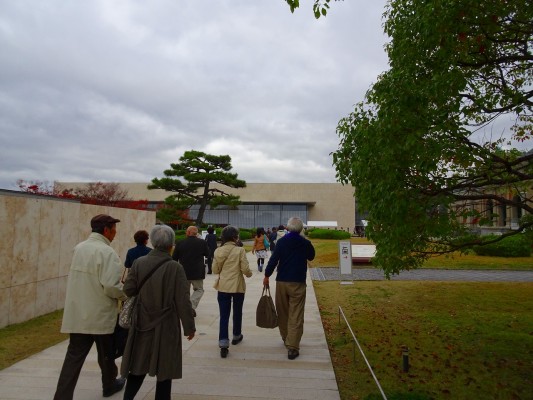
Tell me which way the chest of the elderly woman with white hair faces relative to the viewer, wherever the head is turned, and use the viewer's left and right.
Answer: facing away from the viewer

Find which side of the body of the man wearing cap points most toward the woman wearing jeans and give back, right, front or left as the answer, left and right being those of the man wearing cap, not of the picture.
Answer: front

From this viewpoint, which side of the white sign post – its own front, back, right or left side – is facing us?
front

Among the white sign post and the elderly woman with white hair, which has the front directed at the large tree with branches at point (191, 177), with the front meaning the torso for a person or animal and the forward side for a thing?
the elderly woman with white hair

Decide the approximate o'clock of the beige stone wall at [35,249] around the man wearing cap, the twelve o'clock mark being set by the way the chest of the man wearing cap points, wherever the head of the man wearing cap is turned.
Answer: The beige stone wall is roughly at 10 o'clock from the man wearing cap.

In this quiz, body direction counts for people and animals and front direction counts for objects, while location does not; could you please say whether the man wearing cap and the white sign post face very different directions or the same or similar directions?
very different directions

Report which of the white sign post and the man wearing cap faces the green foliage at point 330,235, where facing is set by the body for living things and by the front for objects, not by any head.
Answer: the man wearing cap

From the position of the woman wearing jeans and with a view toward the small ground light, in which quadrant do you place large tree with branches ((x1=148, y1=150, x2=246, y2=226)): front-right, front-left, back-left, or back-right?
back-left

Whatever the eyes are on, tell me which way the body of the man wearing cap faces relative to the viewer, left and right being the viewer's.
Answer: facing away from the viewer and to the right of the viewer

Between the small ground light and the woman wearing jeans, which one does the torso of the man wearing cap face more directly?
the woman wearing jeans

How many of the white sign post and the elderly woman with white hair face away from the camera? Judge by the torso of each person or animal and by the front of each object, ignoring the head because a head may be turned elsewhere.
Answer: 1

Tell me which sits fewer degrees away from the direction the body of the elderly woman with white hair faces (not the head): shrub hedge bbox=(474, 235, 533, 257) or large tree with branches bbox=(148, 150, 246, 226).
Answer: the large tree with branches

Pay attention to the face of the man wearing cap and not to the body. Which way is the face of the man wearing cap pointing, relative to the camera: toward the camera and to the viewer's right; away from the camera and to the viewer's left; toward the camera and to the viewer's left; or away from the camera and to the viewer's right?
away from the camera and to the viewer's right

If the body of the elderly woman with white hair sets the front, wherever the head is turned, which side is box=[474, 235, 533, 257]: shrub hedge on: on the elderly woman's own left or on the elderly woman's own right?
on the elderly woman's own right

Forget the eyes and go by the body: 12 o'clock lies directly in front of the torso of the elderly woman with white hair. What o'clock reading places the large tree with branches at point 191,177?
The large tree with branches is roughly at 12 o'clock from the elderly woman with white hair.

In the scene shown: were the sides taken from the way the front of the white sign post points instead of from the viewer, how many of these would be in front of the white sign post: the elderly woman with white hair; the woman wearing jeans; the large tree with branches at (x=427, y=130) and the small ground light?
4

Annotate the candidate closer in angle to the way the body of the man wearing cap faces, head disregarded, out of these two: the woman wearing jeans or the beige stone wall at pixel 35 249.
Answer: the woman wearing jeans

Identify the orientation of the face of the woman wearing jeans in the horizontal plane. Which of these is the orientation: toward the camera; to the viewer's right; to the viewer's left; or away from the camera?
away from the camera

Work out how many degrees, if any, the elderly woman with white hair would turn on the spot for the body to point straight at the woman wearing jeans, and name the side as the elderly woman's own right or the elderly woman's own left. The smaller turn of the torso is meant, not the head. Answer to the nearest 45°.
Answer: approximately 45° to the elderly woman's own right
